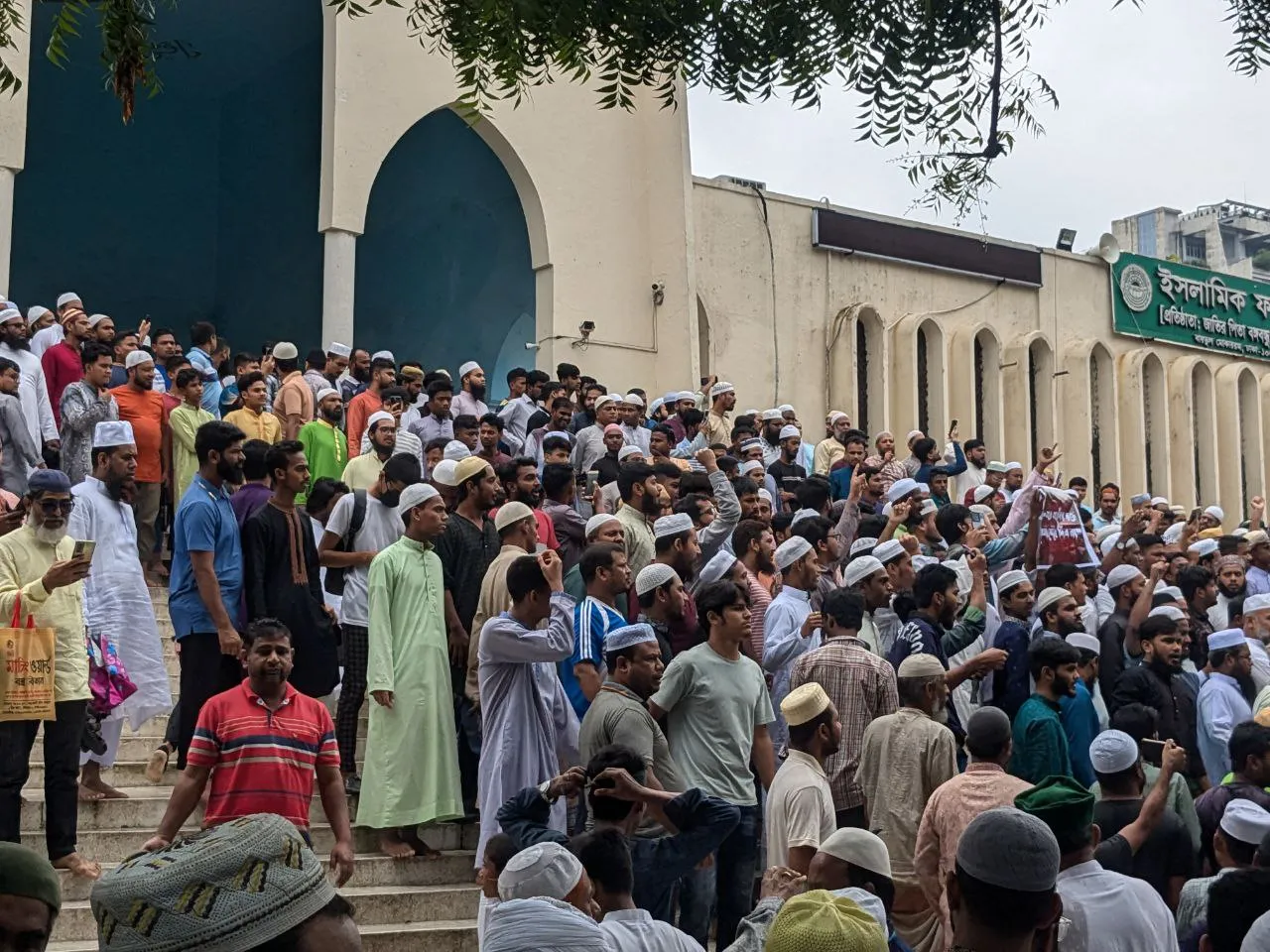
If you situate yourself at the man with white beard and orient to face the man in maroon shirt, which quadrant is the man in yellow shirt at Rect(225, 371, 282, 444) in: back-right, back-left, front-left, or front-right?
front-right

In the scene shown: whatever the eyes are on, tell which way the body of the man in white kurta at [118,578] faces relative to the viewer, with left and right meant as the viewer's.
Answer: facing the viewer and to the right of the viewer

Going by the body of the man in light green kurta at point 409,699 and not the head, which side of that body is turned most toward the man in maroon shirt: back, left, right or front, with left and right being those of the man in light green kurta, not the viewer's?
back

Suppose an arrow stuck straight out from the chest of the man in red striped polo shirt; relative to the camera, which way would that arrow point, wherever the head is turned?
toward the camera

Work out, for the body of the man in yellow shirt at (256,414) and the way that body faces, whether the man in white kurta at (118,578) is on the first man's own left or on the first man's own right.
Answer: on the first man's own right

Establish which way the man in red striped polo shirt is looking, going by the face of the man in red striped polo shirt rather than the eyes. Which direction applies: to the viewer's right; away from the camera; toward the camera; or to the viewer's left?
toward the camera

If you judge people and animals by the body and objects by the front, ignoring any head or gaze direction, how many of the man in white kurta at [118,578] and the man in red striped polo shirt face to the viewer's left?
0

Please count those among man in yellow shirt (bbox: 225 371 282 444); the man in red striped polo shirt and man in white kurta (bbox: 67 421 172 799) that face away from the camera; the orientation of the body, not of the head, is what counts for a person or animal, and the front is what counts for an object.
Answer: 0

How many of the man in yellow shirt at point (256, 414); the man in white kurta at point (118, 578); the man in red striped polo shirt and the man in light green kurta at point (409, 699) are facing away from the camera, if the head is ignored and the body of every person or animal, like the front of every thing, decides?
0

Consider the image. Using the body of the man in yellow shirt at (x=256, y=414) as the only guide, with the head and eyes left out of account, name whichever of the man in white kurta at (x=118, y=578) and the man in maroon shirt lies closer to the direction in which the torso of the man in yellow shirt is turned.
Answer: the man in white kurta

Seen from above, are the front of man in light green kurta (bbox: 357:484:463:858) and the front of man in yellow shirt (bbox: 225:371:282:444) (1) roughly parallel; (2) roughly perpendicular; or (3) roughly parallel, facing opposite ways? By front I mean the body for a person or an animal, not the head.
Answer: roughly parallel

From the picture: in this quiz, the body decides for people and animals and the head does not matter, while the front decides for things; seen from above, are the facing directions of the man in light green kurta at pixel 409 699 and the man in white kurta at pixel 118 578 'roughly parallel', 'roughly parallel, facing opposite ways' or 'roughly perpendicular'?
roughly parallel

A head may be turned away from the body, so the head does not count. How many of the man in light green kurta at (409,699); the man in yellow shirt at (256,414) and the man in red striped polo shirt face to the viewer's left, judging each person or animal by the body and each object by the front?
0

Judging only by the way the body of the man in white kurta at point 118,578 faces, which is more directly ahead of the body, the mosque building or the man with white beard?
the man with white beard
